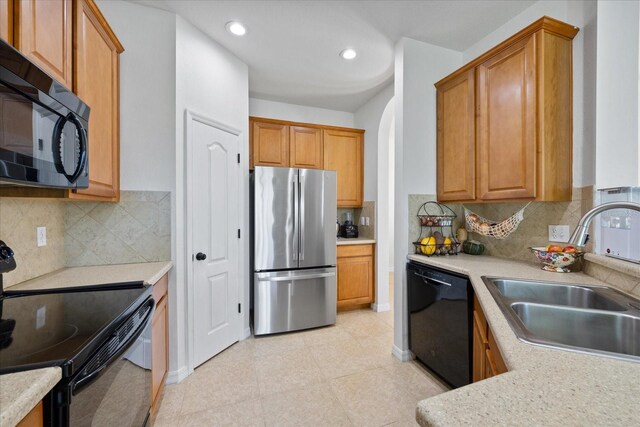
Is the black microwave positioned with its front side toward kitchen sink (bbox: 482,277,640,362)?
yes

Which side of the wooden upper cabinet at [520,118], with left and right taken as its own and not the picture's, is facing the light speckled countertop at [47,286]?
front

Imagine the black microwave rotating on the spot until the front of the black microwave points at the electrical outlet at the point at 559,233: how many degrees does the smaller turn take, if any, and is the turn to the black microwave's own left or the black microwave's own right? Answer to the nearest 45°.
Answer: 0° — it already faces it

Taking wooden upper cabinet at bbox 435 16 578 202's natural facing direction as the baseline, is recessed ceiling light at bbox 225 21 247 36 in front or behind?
in front

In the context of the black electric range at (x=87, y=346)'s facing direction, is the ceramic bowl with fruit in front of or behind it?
in front

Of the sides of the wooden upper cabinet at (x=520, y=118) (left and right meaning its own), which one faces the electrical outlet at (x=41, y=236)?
front

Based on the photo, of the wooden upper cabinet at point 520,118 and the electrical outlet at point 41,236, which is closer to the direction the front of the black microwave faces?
the wooden upper cabinet

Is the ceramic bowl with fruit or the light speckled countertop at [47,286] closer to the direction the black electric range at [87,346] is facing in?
the ceramic bowl with fruit

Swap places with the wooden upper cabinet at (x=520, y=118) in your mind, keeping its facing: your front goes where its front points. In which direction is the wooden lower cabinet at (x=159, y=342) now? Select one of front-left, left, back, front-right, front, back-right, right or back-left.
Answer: front
